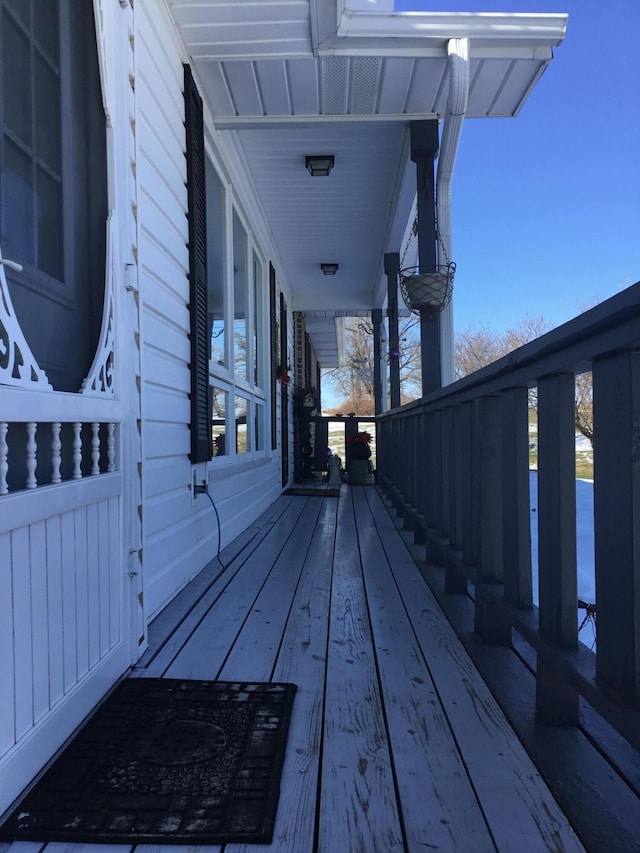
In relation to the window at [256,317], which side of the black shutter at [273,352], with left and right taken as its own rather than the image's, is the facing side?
right

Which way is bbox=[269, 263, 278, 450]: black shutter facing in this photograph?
to the viewer's right

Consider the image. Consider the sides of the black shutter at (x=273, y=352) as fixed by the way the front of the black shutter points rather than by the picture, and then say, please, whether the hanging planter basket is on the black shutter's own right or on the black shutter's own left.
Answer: on the black shutter's own right

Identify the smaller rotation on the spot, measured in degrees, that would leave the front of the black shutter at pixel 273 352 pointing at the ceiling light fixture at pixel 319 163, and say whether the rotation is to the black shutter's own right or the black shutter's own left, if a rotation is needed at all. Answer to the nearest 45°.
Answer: approximately 90° to the black shutter's own right

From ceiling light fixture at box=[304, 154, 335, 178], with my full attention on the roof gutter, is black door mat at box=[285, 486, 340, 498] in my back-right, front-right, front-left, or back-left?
back-left

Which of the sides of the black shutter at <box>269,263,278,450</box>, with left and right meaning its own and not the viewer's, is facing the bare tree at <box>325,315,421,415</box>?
left

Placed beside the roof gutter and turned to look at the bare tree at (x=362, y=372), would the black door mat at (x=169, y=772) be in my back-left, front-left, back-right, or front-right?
back-left

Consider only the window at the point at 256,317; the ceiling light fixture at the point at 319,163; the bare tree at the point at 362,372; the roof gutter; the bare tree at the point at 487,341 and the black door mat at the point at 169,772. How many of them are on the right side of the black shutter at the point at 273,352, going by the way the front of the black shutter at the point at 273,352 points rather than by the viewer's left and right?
4

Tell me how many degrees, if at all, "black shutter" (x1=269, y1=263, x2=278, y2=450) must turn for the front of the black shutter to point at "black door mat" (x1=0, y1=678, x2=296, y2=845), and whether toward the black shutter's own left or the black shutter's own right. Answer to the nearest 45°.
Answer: approximately 90° to the black shutter's own right

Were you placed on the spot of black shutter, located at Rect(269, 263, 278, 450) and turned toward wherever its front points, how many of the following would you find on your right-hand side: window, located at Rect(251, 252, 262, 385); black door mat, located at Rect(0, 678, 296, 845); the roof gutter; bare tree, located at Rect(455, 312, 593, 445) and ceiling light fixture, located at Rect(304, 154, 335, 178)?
4

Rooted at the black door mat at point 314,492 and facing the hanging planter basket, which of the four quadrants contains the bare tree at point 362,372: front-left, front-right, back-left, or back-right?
back-left

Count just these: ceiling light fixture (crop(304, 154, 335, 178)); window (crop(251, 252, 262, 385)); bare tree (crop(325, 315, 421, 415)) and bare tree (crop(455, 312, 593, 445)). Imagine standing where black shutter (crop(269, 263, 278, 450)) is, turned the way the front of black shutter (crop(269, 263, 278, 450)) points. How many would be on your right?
2

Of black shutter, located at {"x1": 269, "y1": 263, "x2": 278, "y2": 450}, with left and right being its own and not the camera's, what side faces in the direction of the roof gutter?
right

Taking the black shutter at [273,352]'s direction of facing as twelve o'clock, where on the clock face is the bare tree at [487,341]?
The bare tree is roughly at 10 o'clock from the black shutter.
